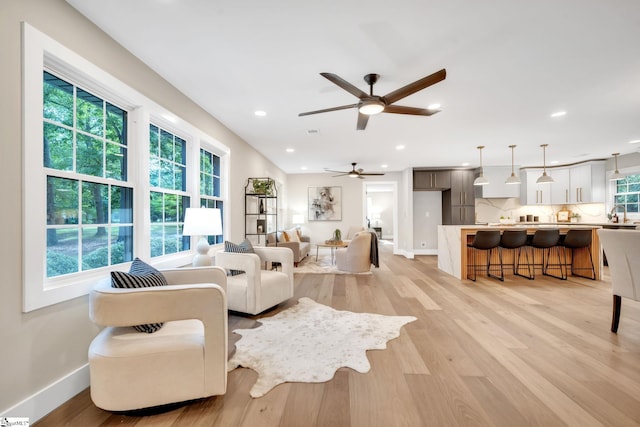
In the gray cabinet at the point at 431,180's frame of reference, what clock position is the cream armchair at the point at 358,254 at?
The cream armchair is roughly at 1 o'clock from the gray cabinet.

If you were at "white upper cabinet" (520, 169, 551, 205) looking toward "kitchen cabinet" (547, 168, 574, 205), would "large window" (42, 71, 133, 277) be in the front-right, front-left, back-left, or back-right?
back-right

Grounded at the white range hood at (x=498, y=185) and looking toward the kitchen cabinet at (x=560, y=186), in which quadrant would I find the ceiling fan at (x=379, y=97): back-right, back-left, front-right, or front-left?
back-right

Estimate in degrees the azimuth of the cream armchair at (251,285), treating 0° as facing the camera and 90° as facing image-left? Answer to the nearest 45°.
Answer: approximately 315°

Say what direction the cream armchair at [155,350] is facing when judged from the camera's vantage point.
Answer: facing to the right of the viewer

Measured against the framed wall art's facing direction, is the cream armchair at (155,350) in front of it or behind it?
in front

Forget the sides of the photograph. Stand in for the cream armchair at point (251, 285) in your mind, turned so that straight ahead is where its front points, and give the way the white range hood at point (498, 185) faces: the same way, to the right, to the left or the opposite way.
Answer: to the right

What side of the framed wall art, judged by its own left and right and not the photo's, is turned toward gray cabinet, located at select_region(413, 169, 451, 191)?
left

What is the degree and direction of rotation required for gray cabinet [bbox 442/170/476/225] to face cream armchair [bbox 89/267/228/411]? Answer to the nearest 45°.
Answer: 0° — it already faces it

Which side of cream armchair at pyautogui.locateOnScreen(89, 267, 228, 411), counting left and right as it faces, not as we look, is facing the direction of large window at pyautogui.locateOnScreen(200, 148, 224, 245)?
left
